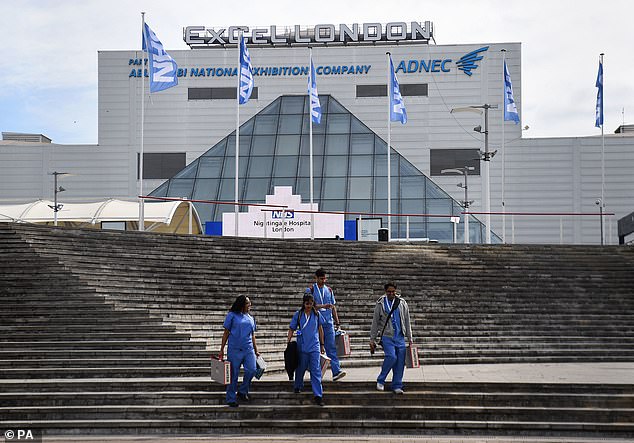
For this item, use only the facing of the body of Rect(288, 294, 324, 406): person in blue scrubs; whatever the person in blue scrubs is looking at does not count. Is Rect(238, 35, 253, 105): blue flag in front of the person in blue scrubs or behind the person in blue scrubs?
behind

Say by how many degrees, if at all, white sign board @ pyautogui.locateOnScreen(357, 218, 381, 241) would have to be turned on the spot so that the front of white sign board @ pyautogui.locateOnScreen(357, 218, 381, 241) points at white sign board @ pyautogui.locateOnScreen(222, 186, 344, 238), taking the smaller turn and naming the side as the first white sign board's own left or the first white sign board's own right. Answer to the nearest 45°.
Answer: approximately 45° to the first white sign board's own right

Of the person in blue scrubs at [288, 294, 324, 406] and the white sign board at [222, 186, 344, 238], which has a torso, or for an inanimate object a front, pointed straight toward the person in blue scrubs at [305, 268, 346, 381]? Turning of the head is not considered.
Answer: the white sign board

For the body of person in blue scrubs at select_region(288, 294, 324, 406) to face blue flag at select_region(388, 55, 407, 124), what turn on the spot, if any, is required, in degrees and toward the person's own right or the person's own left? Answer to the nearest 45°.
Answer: approximately 180°

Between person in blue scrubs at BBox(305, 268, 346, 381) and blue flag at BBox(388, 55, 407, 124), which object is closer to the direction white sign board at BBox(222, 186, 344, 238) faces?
the person in blue scrubs

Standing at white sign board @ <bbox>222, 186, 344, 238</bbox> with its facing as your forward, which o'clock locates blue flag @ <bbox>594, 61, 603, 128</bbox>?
The blue flag is roughly at 9 o'clock from the white sign board.

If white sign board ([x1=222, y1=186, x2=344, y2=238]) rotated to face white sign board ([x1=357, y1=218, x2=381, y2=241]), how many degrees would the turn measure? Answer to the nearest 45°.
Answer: approximately 135° to its left

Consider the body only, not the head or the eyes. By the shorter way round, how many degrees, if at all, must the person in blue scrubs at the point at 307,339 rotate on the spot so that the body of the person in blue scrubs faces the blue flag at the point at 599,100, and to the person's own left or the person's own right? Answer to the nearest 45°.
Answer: approximately 135° to the person's own left

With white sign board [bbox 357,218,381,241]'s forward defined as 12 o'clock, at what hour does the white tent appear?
The white tent is roughly at 2 o'clock from the white sign board.

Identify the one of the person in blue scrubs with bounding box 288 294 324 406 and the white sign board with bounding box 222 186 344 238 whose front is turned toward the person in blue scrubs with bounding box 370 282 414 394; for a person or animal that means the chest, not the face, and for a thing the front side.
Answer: the white sign board

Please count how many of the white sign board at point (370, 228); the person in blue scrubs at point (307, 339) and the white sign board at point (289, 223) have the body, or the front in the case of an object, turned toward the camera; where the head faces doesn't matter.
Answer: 3

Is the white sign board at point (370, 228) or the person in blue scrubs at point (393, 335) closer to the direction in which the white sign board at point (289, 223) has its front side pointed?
the person in blue scrubs

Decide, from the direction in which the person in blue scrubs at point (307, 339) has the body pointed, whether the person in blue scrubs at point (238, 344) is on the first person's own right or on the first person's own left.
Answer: on the first person's own right

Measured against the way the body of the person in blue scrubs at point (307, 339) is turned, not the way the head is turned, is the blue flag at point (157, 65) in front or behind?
behind

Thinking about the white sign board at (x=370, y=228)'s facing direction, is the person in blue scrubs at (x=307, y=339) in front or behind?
in front
